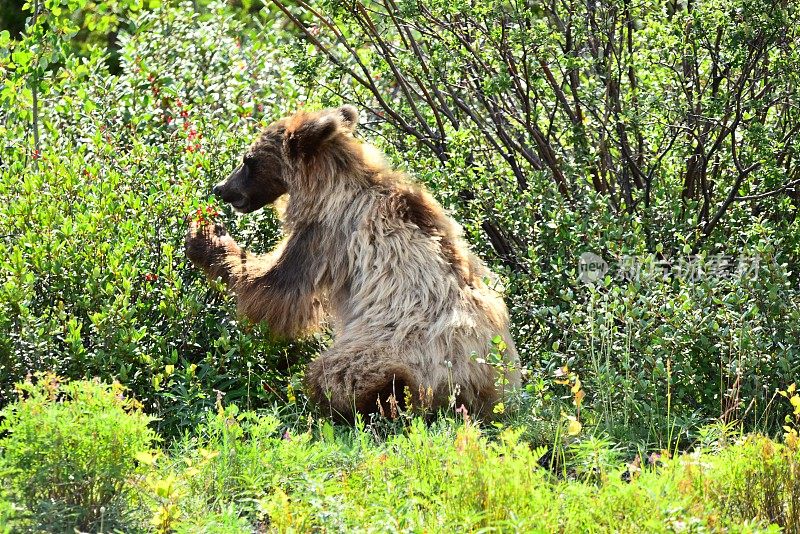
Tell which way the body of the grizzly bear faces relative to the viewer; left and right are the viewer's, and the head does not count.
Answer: facing to the left of the viewer

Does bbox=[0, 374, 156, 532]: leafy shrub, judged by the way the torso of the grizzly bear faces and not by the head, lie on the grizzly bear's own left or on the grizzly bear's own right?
on the grizzly bear's own left

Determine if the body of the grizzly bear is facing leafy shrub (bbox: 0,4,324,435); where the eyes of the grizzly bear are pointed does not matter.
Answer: yes
